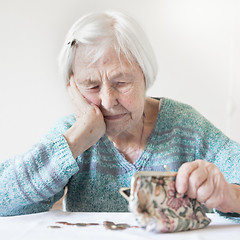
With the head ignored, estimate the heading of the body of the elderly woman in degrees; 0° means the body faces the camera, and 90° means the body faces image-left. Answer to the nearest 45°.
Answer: approximately 0°
